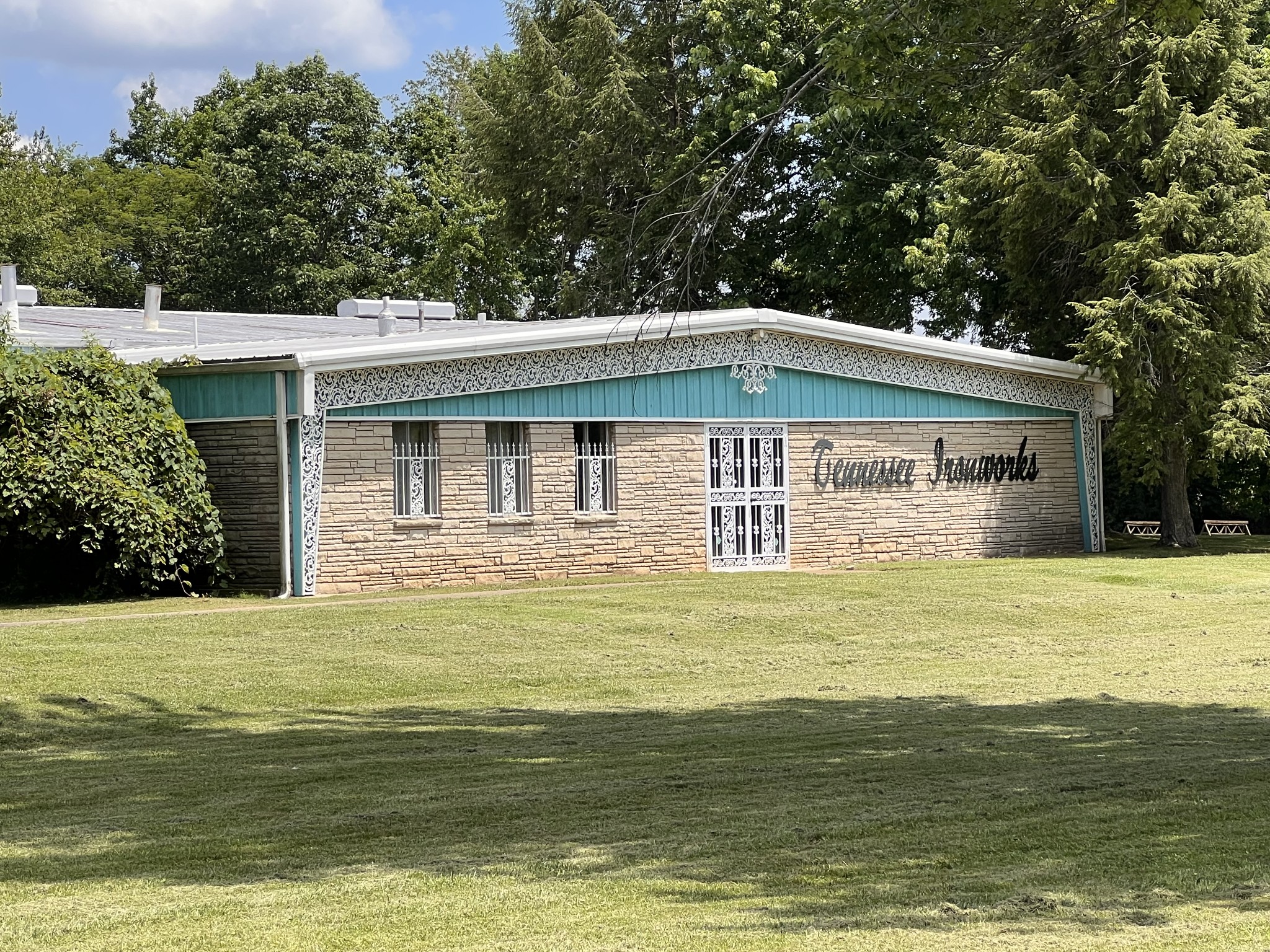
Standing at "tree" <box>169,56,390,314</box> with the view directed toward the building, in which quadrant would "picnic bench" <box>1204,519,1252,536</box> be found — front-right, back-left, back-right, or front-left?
front-left

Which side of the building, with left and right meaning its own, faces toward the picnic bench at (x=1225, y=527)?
left

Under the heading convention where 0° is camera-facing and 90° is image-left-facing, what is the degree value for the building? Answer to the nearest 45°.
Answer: approximately 315°

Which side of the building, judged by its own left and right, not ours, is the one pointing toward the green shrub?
right

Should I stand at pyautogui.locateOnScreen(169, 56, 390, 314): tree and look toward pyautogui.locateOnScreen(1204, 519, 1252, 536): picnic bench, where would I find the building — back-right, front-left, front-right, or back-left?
front-right
